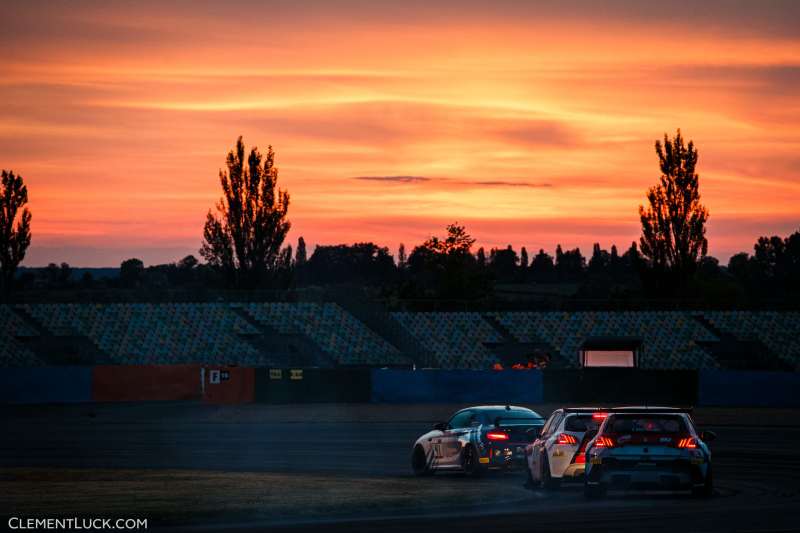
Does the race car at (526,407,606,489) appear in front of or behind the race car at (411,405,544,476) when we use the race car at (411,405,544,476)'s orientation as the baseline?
behind

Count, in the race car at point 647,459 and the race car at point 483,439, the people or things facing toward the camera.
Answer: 0

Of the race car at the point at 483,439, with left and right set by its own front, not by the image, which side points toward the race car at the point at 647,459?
back

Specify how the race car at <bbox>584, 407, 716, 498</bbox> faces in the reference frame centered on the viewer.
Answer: facing away from the viewer

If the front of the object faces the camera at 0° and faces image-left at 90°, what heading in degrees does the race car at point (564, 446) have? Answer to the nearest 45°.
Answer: approximately 135°

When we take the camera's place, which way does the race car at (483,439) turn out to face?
facing away from the viewer and to the left of the viewer
